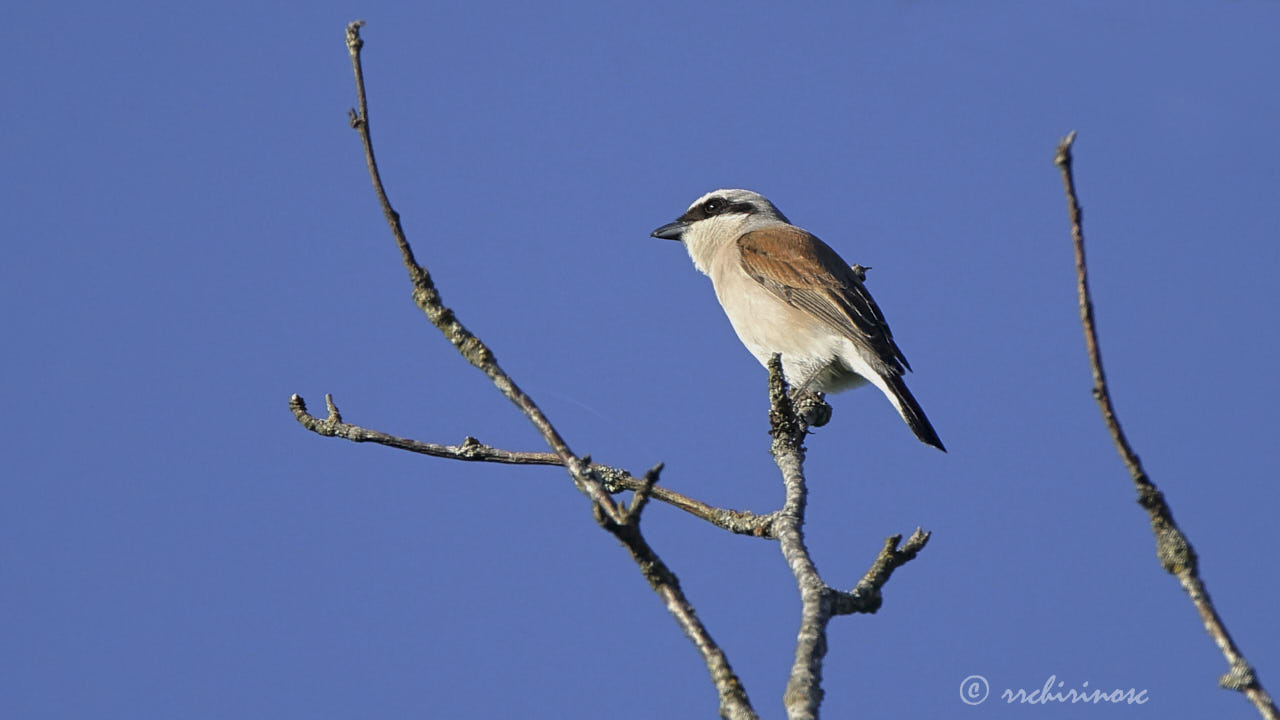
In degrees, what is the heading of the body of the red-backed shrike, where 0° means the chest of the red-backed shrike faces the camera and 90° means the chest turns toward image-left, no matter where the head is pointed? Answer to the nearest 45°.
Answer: approximately 90°
